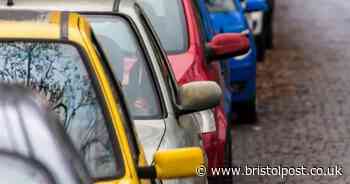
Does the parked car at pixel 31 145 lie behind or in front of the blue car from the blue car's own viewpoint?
in front

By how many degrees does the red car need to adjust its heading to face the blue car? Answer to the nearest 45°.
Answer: approximately 180°

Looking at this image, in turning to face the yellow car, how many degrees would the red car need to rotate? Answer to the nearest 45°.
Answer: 0° — it already faces it

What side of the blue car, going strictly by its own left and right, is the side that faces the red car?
front

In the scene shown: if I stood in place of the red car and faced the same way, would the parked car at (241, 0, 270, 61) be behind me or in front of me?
behind

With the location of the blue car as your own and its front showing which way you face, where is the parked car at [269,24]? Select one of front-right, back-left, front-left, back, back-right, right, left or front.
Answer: back

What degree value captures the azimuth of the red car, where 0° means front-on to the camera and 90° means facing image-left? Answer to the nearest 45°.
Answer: approximately 0°

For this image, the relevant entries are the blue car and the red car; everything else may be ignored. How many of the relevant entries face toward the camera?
2
